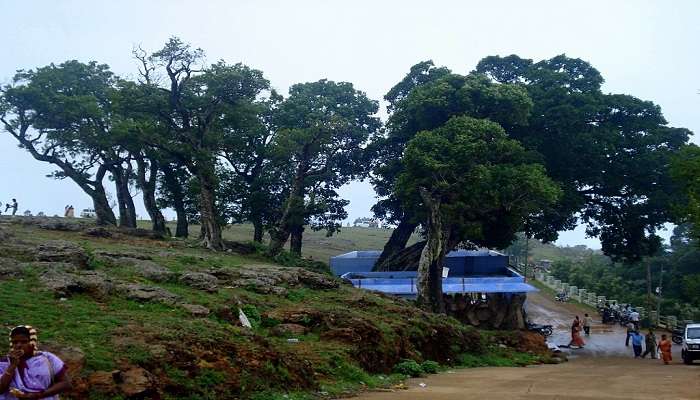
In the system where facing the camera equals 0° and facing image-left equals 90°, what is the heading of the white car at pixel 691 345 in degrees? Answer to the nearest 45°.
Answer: approximately 0°

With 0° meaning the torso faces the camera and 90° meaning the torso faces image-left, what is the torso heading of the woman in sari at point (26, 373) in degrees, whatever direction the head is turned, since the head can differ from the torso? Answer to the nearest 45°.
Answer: approximately 45°

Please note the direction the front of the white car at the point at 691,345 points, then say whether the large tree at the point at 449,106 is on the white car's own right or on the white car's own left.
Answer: on the white car's own right

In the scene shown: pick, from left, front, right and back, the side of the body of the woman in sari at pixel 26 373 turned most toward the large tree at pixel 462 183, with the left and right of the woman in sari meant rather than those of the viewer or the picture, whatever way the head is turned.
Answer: back

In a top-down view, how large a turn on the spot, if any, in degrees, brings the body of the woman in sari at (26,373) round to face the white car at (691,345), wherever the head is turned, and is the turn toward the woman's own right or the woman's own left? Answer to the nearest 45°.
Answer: approximately 135° to the woman's own left

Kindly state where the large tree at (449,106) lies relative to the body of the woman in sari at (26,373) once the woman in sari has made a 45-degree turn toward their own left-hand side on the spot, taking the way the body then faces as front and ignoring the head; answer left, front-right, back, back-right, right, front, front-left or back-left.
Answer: back-left

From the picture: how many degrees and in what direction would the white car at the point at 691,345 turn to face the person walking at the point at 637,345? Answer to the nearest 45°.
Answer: approximately 135° to its right

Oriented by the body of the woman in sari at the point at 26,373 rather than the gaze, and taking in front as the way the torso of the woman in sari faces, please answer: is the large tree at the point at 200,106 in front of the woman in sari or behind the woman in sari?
behind

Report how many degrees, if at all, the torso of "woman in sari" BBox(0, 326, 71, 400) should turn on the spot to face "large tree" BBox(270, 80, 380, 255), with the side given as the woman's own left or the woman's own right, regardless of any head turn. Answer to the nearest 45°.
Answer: approximately 180°

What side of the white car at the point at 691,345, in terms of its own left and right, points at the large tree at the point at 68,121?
right

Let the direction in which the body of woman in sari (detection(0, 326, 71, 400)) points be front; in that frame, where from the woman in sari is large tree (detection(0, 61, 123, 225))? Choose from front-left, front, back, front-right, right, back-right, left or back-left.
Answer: back-right

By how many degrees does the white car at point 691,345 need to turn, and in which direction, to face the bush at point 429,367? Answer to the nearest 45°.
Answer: approximately 45° to its right

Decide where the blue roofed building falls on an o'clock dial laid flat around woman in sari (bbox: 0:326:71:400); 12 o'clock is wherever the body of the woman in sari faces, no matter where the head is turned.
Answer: The blue roofed building is roughly at 6 o'clock from the woman in sari.

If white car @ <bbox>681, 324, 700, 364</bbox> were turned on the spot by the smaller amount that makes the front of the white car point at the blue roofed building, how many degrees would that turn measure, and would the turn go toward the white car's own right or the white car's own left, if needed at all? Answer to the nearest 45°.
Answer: approximately 135° to the white car's own right
